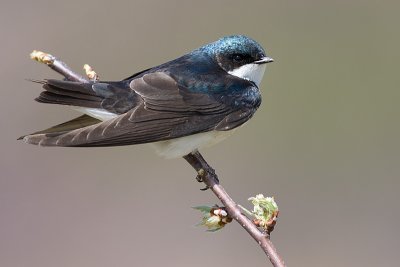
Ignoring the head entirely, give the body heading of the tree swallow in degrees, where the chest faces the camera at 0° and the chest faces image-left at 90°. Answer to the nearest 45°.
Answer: approximately 270°
